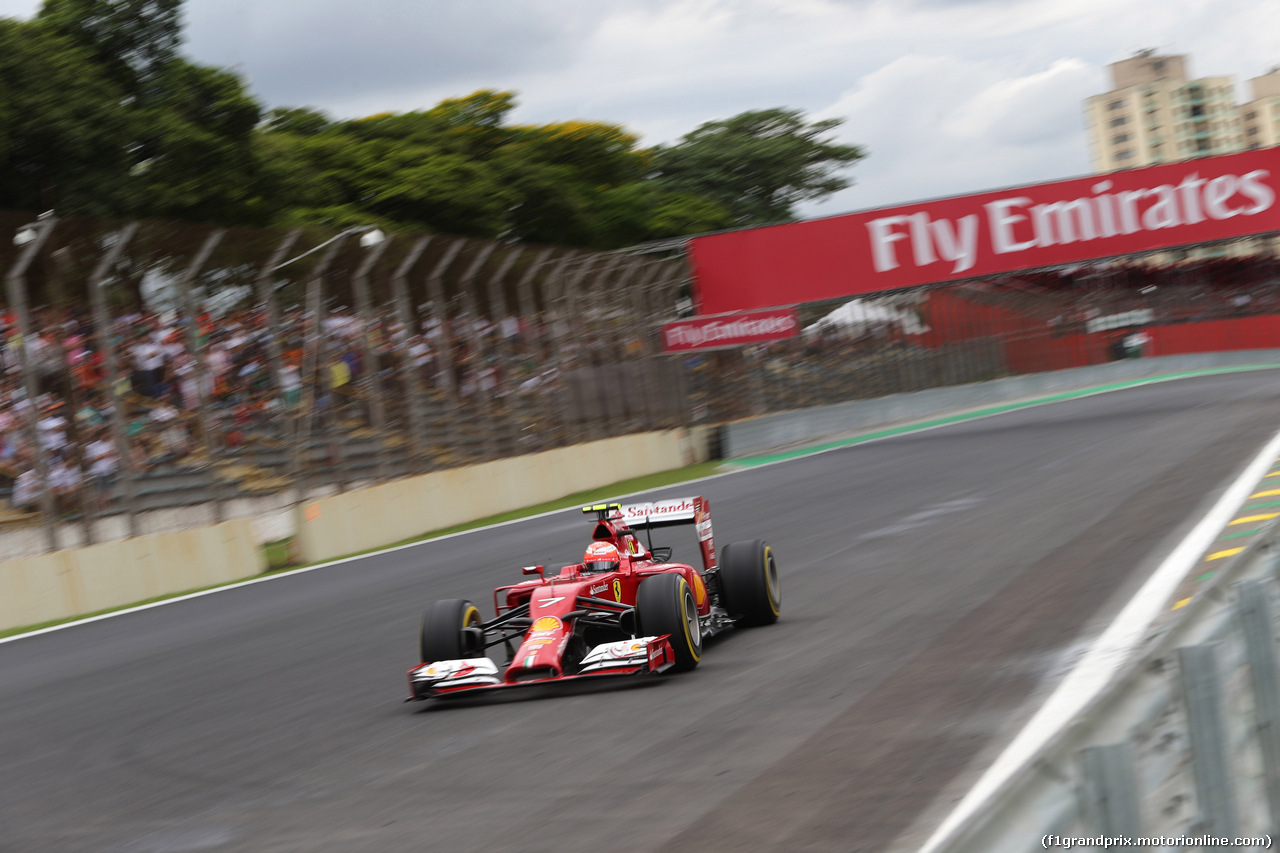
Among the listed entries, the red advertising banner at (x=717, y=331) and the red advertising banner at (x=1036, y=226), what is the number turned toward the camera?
2

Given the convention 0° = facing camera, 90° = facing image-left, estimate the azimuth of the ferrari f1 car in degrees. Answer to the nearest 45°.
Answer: approximately 45°

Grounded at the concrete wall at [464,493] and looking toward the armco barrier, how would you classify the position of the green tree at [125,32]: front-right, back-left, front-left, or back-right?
back-right

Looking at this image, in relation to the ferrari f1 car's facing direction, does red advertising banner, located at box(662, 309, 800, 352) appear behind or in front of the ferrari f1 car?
behind

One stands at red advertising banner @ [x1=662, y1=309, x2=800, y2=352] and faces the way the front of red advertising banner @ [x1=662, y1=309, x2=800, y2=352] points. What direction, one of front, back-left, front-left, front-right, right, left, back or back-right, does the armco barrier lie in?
front

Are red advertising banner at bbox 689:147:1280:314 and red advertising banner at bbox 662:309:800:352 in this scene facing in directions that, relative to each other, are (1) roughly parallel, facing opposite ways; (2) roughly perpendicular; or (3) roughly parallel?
roughly parallel

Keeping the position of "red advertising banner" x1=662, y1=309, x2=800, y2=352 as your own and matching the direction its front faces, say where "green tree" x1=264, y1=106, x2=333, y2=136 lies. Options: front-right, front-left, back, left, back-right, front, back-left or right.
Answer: back-right

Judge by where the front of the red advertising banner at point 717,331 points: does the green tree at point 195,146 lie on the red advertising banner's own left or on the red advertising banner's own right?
on the red advertising banner's own right

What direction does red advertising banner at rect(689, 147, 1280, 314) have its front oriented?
toward the camera

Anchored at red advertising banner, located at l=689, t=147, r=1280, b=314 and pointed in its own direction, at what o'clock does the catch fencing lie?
The catch fencing is roughly at 1 o'clock from the red advertising banner.

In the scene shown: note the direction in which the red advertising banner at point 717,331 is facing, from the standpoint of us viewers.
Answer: facing the viewer

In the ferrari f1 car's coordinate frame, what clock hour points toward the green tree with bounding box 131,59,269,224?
The green tree is roughly at 4 o'clock from the ferrari f1 car.
